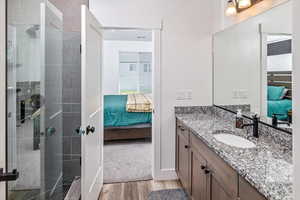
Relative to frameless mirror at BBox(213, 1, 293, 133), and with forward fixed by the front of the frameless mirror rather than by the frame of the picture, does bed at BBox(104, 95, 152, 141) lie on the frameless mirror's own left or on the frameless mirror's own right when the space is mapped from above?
on the frameless mirror's own right

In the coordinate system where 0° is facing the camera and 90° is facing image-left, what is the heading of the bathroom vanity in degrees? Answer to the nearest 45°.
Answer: approximately 45°

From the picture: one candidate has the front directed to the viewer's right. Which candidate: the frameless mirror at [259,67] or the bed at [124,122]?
the bed

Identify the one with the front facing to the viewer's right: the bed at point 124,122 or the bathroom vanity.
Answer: the bed

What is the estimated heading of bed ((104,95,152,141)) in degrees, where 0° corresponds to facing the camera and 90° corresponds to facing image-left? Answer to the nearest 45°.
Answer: approximately 270°

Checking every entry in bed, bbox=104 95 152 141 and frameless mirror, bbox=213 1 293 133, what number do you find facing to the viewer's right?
1

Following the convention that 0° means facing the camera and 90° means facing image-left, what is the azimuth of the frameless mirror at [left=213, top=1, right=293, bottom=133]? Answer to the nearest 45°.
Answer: approximately 45°
